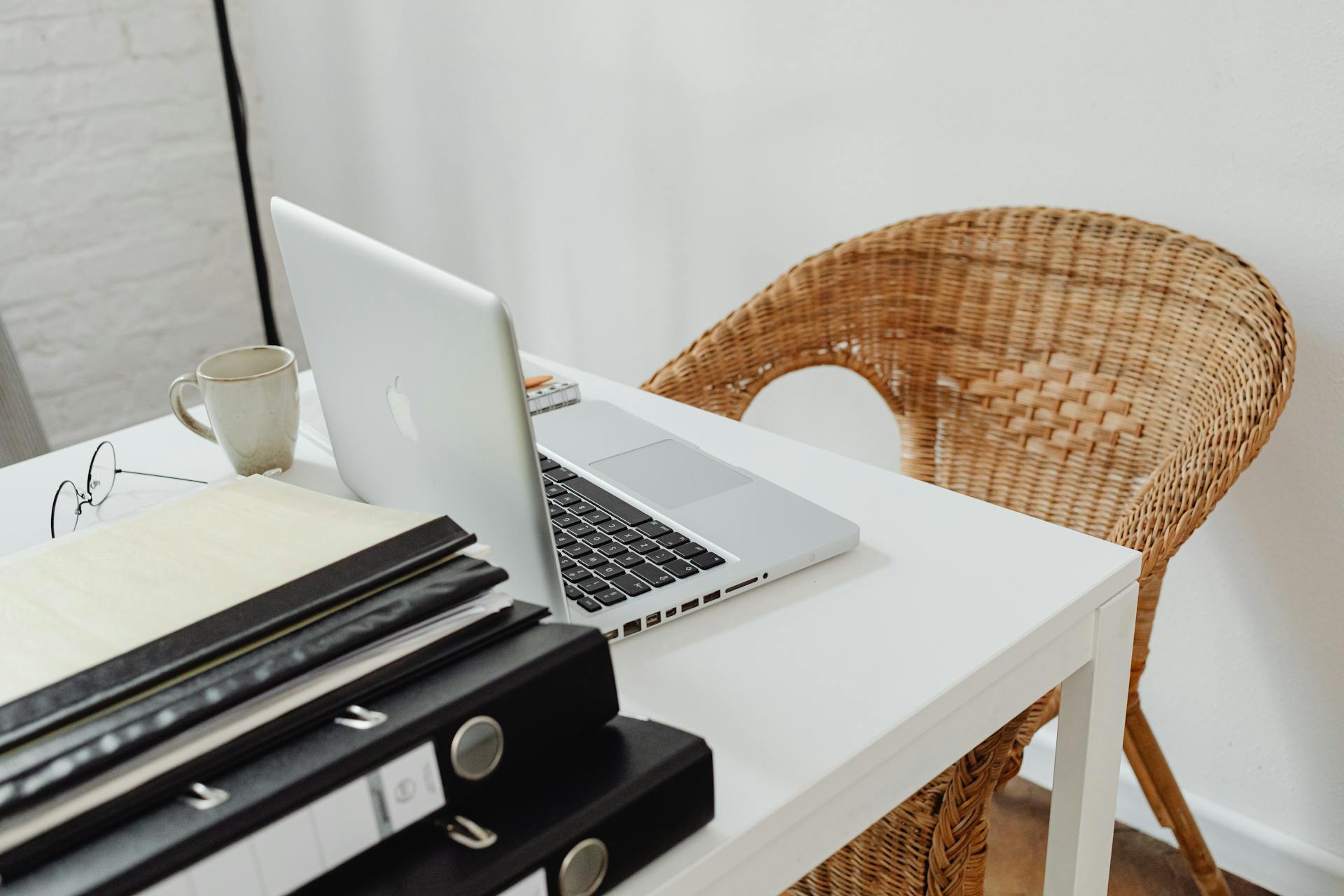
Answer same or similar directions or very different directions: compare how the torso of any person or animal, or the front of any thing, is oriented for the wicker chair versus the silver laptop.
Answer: very different directions

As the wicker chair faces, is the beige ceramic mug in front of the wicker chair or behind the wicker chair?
in front

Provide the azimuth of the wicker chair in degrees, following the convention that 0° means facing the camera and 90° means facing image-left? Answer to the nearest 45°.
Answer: approximately 45°

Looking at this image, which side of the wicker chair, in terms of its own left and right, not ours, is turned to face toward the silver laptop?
front

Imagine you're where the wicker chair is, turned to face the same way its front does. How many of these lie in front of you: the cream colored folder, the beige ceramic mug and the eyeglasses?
3

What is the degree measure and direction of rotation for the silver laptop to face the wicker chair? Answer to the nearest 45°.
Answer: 0° — it already faces it

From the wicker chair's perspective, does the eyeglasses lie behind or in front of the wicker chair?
in front

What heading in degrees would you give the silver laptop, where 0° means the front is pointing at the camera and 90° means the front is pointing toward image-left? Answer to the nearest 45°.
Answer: approximately 225°
